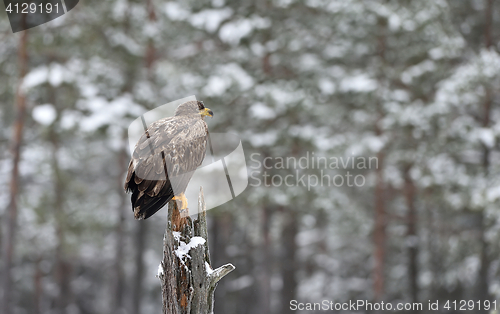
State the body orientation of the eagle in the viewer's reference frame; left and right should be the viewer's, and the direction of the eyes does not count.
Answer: facing away from the viewer and to the right of the viewer

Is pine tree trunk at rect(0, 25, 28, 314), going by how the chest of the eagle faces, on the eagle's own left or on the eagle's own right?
on the eagle's own left
